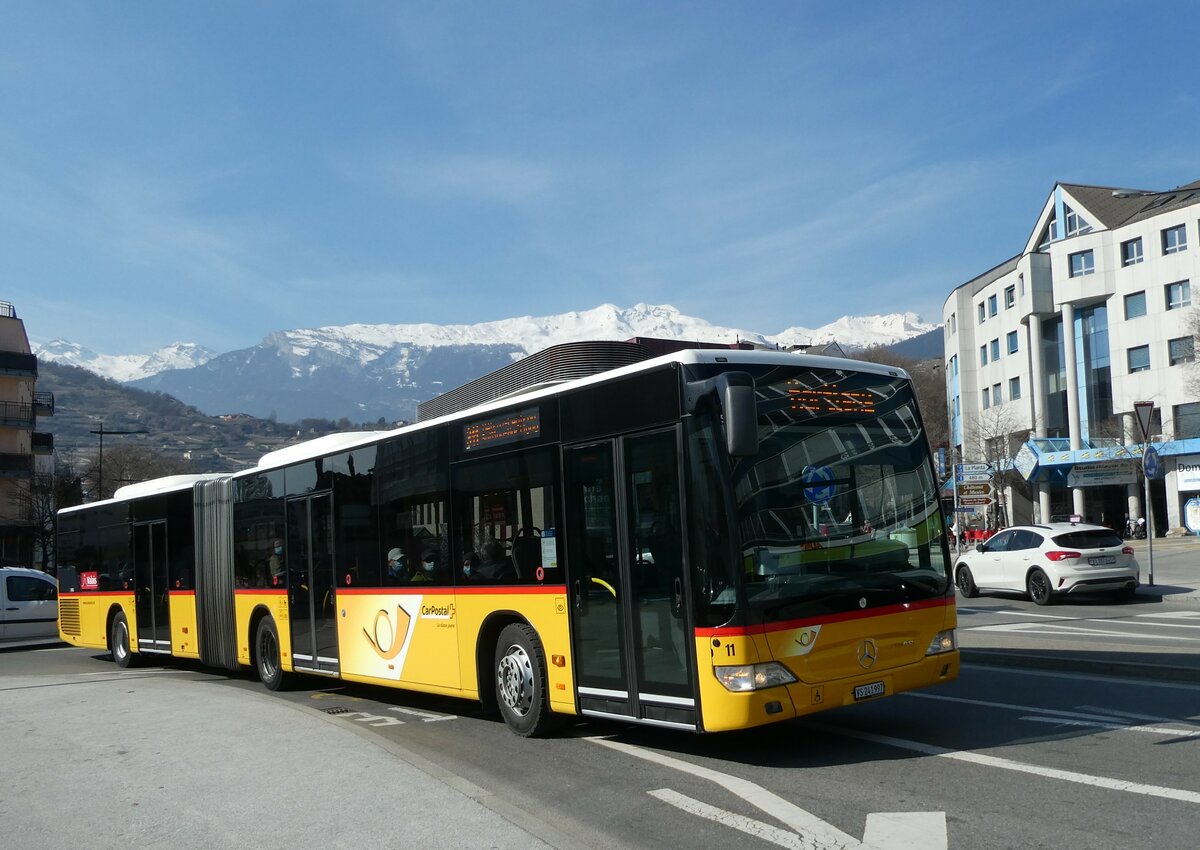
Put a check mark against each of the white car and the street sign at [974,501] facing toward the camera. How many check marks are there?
1

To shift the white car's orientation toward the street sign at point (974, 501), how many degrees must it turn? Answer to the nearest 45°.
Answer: approximately 45° to its right

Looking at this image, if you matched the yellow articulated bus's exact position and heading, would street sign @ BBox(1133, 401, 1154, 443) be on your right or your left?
on your left

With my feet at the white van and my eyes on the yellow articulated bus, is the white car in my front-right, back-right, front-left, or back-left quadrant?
front-left

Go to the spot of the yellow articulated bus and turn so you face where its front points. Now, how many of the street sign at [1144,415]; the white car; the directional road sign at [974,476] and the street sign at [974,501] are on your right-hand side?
0

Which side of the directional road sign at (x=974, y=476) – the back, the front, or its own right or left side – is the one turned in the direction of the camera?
front

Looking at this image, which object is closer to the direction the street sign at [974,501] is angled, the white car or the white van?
the white car

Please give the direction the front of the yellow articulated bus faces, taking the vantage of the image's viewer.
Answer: facing the viewer and to the right of the viewer

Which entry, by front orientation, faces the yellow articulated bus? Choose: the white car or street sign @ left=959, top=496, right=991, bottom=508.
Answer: the street sign

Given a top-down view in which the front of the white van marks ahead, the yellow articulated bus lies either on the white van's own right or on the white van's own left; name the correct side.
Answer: on the white van's own right

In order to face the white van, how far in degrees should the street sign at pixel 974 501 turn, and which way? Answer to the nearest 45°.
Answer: approximately 45° to its right

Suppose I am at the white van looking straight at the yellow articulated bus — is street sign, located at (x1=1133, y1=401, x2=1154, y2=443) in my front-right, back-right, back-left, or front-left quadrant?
front-left

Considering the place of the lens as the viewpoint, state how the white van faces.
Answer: facing to the right of the viewer
